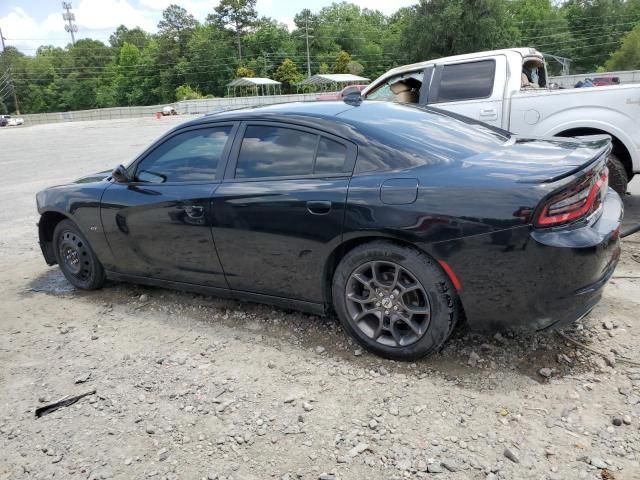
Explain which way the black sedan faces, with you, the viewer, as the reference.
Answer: facing away from the viewer and to the left of the viewer

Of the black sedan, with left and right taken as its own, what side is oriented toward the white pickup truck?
right

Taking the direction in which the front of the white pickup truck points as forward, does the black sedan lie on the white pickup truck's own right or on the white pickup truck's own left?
on the white pickup truck's own left

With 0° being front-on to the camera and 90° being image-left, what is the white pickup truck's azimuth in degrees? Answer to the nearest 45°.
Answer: approximately 135°
